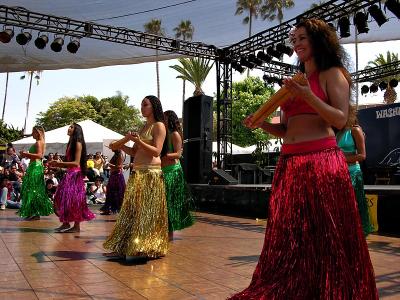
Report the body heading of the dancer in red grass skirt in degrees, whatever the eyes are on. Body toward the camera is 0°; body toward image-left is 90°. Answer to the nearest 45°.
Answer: approximately 45°

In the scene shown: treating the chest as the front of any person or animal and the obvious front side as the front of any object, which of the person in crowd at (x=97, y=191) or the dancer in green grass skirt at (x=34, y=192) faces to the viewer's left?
the dancer in green grass skirt

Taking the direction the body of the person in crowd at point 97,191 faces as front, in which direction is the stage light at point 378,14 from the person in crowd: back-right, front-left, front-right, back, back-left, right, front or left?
front-left

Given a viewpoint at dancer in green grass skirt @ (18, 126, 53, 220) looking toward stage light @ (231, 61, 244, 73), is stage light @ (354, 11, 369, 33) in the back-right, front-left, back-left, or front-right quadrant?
front-right

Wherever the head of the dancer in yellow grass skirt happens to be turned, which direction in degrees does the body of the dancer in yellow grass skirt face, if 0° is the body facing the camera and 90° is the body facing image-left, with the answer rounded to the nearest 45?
approximately 90°

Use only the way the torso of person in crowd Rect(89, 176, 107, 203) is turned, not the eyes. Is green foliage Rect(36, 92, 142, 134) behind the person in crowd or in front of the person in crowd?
behind

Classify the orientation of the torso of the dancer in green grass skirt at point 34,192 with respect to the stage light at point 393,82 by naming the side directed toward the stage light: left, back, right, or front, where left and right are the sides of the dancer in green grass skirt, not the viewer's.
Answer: back

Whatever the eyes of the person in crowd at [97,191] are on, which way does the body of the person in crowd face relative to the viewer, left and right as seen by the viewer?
facing the viewer

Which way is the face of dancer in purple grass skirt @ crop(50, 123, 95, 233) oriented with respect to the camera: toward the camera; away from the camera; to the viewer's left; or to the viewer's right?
to the viewer's left

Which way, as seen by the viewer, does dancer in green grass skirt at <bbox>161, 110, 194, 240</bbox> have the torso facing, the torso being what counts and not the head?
to the viewer's left

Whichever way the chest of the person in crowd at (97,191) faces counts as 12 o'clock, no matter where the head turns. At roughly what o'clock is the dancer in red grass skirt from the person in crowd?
The dancer in red grass skirt is roughly at 12 o'clock from the person in crowd.

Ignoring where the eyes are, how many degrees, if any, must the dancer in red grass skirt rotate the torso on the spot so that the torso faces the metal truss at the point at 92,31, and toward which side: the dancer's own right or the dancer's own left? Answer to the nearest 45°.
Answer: approximately 90° to the dancer's own right

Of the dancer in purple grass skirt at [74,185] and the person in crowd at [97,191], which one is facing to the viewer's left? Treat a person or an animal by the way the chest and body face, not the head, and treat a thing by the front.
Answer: the dancer in purple grass skirt

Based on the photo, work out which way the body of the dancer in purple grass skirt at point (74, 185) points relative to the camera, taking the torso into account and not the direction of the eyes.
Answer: to the viewer's left

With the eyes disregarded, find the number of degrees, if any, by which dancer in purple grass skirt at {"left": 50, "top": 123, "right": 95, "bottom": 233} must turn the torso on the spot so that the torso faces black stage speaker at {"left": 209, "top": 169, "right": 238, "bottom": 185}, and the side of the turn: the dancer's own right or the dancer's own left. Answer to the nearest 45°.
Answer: approximately 135° to the dancer's own right
